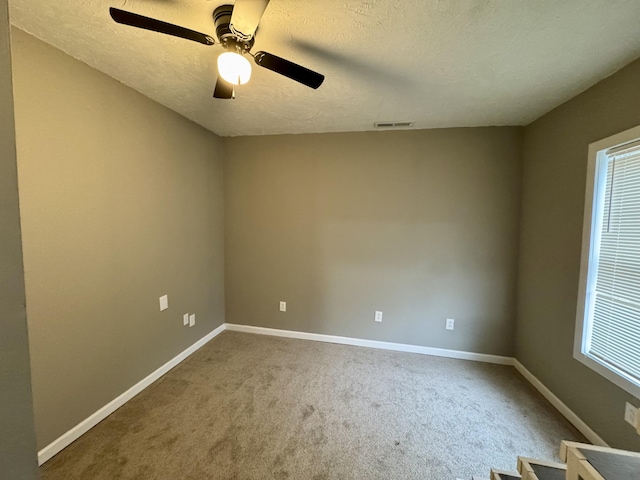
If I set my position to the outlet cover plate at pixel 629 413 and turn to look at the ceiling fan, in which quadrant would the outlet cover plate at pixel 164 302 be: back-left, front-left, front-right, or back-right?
front-right

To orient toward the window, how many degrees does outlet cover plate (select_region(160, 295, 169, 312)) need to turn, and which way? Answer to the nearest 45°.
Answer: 0° — it already faces it

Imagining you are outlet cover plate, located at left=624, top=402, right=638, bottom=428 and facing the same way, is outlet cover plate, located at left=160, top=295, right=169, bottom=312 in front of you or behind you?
in front

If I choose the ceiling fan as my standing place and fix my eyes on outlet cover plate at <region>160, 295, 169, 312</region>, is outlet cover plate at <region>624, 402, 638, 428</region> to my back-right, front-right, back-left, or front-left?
back-right

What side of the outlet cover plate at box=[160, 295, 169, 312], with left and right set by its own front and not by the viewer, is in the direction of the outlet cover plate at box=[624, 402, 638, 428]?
front

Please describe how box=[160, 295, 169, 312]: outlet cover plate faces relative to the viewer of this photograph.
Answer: facing the viewer and to the right of the viewer

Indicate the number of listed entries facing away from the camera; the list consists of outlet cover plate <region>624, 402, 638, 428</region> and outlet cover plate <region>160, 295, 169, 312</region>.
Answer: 0

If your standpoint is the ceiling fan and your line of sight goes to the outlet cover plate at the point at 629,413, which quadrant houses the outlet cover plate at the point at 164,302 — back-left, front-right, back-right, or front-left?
back-left

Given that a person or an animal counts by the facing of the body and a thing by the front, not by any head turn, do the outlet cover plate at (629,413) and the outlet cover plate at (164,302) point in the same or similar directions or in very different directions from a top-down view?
very different directions

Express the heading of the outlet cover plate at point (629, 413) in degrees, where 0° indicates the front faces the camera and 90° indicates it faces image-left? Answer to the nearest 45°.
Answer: approximately 45°
